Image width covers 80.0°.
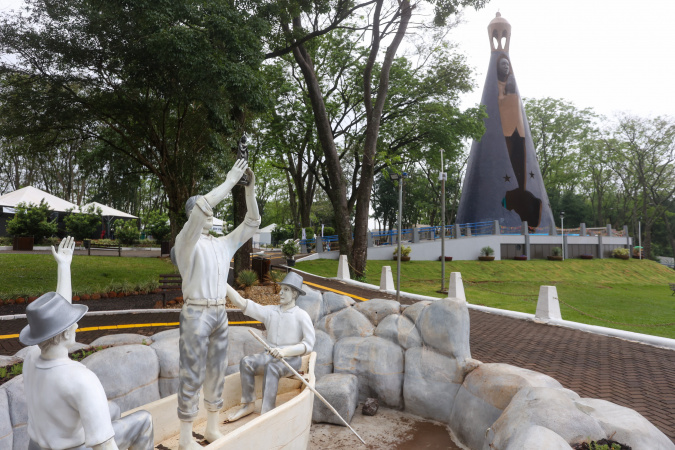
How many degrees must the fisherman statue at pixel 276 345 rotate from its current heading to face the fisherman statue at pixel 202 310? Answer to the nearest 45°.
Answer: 0° — it already faces it

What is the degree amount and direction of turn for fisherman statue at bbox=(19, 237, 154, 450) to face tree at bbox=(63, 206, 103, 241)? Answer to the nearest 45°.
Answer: approximately 45° to its left

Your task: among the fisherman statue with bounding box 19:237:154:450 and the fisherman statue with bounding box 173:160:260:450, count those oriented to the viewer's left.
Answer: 0

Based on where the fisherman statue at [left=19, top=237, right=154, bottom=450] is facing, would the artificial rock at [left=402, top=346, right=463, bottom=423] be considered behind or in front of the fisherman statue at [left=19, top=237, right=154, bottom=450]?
in front

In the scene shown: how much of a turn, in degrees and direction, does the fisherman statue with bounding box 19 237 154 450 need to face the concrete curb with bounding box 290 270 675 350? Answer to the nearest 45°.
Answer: approximately 45° to its right

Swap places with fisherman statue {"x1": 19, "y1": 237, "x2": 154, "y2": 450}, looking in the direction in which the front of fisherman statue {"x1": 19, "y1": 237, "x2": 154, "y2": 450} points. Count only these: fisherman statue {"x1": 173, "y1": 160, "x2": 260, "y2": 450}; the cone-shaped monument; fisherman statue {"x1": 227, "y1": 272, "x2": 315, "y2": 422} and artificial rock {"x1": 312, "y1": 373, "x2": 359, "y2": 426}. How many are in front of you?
4

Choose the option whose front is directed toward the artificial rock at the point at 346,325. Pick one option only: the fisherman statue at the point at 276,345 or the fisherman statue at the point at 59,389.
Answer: the fisherman statue at the point at 59,389

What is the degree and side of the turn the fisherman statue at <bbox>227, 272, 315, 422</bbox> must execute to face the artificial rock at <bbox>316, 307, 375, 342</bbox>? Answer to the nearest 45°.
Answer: approximately 180°

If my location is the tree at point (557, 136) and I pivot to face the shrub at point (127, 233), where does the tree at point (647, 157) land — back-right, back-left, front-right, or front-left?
back-left

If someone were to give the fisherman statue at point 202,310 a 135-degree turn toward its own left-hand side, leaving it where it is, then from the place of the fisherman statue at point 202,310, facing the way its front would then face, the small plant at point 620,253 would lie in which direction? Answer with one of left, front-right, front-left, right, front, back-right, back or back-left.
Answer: front-right

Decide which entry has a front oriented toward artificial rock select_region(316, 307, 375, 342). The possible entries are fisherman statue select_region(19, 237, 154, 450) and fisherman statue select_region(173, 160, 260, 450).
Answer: fisherman statue select_region(19, 237, 154, 450)

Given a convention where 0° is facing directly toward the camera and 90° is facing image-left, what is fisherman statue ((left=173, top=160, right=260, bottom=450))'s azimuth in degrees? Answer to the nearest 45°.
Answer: approximately 315°

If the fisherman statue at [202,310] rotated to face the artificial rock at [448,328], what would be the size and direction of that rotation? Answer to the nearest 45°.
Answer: approximately 90° to its left

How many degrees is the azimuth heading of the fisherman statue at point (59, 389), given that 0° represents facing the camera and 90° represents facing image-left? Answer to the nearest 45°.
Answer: approximately 225°

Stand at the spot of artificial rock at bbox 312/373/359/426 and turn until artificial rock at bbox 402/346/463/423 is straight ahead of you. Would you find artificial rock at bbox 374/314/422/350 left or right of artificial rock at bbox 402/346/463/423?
left

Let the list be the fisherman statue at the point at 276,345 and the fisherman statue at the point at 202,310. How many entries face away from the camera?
0

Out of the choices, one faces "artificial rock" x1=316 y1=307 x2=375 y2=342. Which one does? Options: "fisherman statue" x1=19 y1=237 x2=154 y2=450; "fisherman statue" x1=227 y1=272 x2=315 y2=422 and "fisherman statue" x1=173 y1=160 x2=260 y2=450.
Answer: "fisherman statue" x1=19 y1=237 x2=154 y2=450

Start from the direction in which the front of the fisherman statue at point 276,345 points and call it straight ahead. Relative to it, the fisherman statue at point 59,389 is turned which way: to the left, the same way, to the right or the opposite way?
the opposite way

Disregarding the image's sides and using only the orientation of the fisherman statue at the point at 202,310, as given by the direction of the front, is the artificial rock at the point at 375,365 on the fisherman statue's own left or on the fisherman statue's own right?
on the fisherman statue's own left
